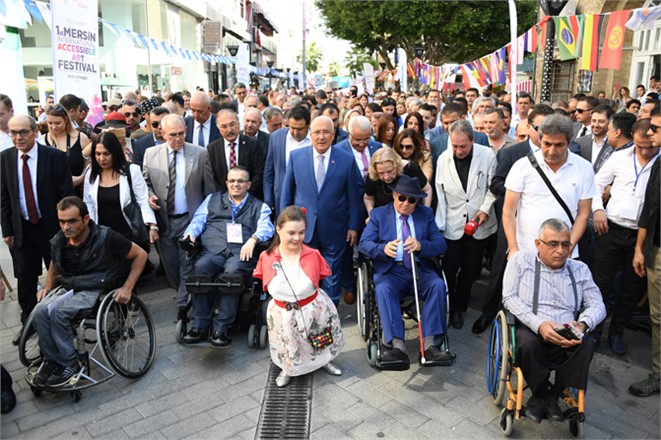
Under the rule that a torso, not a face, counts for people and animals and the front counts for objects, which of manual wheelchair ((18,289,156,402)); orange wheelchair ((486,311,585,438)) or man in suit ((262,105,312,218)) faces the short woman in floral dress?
the man in suit

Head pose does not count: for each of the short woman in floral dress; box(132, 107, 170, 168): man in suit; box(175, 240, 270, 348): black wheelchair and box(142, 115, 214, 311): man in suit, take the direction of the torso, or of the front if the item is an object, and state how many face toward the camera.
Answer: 4

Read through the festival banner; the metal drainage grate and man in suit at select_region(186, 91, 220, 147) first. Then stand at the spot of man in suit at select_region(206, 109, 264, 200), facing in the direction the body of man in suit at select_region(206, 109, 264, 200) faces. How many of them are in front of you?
1

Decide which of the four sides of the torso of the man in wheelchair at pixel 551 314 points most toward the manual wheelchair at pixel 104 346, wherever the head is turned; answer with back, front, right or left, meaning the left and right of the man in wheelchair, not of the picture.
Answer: right

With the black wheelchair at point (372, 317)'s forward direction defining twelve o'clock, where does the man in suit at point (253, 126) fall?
The man in suit is roughly at 5 o'clock from the black wheelchair.

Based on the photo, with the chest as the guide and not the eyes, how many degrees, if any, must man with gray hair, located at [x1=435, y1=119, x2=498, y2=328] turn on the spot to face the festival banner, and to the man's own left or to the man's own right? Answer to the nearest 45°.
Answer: approximately 90° to the man's own right

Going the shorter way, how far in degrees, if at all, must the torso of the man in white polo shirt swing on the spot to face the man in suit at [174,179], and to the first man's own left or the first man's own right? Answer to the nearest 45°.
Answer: approximately 90° to the first man's own right

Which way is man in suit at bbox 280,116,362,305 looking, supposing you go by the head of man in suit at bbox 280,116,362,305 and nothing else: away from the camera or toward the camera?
toward the camera

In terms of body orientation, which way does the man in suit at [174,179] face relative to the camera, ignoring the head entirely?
toward the camera

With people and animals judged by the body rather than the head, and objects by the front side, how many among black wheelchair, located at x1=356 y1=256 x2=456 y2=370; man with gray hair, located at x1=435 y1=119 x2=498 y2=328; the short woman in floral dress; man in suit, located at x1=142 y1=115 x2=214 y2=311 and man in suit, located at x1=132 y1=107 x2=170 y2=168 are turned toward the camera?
5

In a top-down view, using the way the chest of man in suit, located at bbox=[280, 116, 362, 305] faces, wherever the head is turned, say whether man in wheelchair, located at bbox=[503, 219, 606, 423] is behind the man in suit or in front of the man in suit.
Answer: in front

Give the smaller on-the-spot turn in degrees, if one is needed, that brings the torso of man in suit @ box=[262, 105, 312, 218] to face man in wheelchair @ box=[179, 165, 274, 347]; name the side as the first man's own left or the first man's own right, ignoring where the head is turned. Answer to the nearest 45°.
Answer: approximately 45° to the first man's own right

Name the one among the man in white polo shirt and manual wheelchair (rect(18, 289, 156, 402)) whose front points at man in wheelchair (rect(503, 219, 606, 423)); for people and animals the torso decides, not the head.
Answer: the man in white polo shirt

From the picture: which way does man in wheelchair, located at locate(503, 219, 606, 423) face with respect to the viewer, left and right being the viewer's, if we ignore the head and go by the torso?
facing the viewer

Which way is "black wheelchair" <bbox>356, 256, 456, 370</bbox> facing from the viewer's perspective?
toward the camera

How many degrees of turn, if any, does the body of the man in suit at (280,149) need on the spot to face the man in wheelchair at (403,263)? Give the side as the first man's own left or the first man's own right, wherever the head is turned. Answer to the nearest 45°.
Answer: approximately 45° to the first man's own left

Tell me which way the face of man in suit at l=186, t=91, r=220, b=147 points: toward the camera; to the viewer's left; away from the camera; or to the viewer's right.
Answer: toward the camera

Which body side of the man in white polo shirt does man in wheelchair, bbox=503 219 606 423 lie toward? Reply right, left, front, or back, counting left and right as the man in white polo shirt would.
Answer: front

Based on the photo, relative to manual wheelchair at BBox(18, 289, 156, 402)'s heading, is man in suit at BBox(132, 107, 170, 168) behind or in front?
behind
